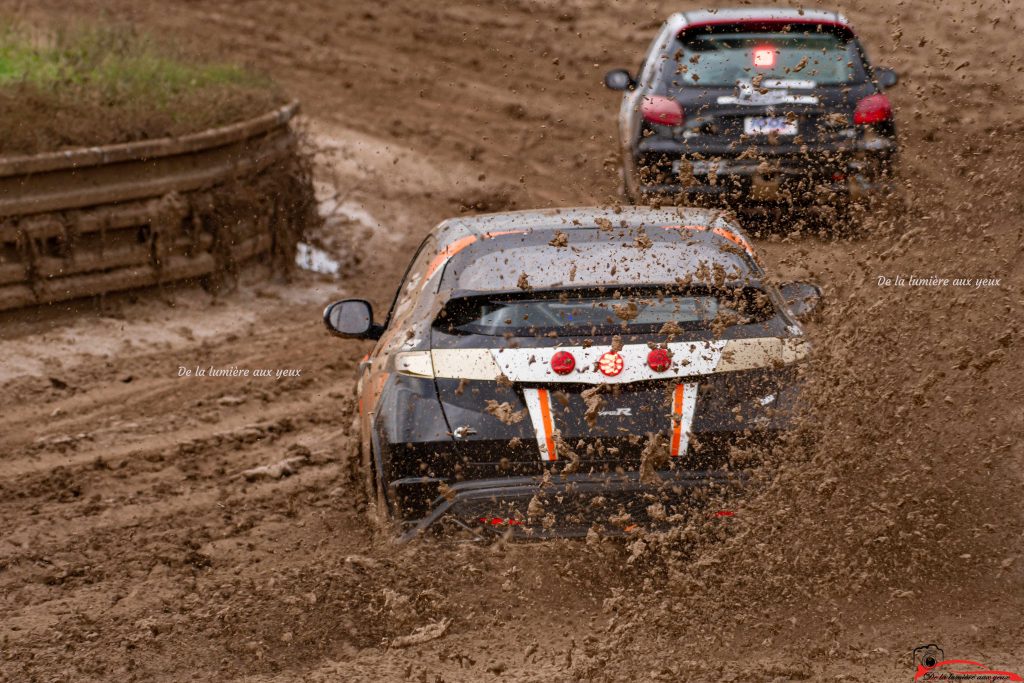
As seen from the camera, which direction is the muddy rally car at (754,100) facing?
away from the camera

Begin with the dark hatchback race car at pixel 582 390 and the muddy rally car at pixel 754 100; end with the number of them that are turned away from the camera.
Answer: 2

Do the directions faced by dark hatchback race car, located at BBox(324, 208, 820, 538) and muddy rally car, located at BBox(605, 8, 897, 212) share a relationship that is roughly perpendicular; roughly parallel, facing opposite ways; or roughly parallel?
roughly parallel

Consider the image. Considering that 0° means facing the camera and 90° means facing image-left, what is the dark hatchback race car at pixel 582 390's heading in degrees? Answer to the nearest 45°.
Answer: approximately 180°

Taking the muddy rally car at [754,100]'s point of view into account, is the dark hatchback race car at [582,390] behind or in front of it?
behind

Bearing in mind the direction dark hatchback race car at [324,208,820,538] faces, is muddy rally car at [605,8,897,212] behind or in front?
in front
